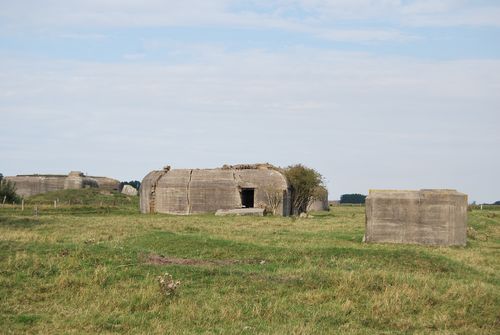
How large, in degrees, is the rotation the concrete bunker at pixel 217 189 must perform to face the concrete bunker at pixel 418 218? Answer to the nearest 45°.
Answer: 0° — it already faces it

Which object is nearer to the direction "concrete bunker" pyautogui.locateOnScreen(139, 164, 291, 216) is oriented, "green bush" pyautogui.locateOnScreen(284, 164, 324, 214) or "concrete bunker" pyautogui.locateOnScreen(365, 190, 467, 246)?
the concrete bunker

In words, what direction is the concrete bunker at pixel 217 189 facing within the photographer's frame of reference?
facing the viewer

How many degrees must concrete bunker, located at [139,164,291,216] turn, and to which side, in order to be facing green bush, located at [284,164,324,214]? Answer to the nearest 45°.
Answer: approximately 135° to its left
